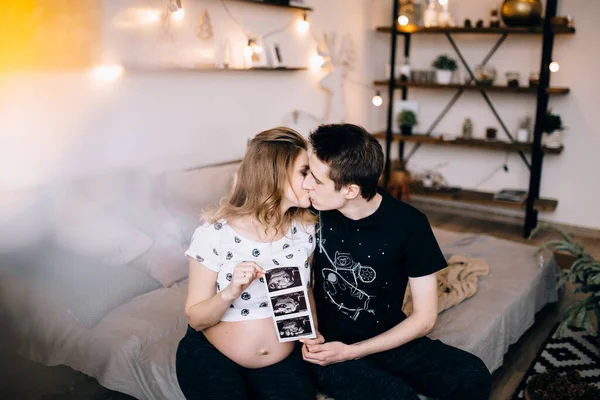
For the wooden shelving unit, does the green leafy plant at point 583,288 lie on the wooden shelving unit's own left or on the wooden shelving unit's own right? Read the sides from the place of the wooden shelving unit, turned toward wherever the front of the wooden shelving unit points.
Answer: on the wooden shelving unit's own left

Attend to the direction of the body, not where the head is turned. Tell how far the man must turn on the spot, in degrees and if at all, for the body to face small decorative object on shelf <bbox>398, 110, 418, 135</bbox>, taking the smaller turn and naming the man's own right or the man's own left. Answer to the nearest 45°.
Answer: approximately 135° to the man's own right

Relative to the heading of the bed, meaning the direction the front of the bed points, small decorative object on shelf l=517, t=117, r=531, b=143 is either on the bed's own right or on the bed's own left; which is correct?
on the bed's own left

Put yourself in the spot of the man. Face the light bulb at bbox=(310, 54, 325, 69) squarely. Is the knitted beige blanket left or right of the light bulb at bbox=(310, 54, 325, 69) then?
right

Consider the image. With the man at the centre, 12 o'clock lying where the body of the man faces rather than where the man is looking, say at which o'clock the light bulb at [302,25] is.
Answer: The light bulb is roughly at 4 o'clock from the man.

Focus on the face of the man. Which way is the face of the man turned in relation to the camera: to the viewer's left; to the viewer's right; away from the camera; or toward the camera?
to the viewer's left

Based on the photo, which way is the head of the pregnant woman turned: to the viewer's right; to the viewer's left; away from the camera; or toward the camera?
to the viewer's right

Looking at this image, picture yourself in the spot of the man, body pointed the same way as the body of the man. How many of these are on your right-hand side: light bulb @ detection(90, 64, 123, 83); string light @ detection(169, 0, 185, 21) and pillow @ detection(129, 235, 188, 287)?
3

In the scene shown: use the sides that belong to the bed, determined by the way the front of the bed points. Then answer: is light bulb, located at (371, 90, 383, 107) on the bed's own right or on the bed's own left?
on the bed's own left

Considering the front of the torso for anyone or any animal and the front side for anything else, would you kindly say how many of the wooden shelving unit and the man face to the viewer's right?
0

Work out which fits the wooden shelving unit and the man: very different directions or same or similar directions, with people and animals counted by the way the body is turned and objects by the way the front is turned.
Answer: same or similar directions

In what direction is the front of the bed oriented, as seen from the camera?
facing the viewer and to the right of the viewer

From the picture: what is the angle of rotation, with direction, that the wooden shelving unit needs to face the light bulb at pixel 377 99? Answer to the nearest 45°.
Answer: approximately 45° to its right

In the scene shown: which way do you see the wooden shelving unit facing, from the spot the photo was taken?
facing the viewer and to the left of the viewer

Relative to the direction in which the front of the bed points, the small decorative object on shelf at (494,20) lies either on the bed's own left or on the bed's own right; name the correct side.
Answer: on the bed's own left

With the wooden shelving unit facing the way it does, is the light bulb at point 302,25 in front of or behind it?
in front

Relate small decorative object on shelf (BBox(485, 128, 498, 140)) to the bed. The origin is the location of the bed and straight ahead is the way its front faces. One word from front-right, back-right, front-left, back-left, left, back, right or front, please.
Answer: left
